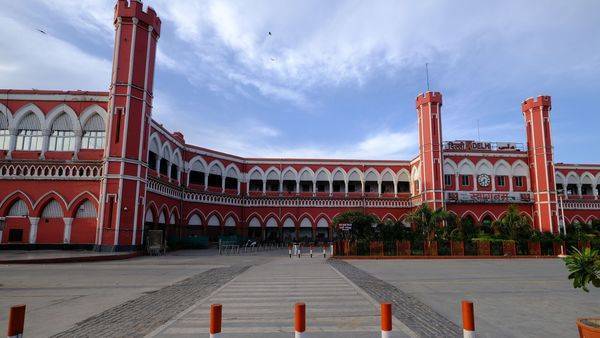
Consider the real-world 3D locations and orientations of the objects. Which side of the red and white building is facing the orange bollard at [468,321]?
front

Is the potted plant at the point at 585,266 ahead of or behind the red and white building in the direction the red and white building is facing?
ahead

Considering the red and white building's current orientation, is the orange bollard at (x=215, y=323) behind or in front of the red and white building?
in front

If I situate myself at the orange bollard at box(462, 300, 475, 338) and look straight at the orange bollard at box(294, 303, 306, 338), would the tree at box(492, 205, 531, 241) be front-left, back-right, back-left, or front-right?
back-right

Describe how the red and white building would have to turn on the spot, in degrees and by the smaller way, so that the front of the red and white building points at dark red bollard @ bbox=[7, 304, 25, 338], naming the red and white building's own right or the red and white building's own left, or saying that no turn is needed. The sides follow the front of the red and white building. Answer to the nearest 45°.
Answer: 0° — it already faces it

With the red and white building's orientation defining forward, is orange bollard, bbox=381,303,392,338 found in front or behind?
in front

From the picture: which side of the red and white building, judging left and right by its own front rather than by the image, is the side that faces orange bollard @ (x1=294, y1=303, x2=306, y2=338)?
front

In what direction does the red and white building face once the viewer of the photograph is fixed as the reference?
facing the viewer

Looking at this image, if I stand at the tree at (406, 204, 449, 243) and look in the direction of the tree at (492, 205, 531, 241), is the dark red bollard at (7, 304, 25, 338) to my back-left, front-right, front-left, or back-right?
back-right
